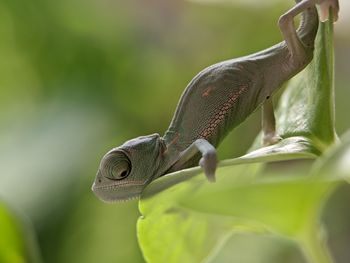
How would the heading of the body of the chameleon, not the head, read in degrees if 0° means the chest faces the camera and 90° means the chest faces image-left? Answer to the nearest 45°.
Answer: approximately 90°
